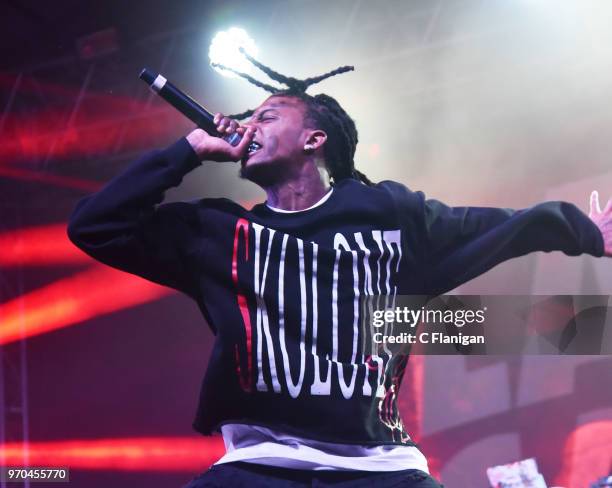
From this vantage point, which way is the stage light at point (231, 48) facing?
toward the camera
